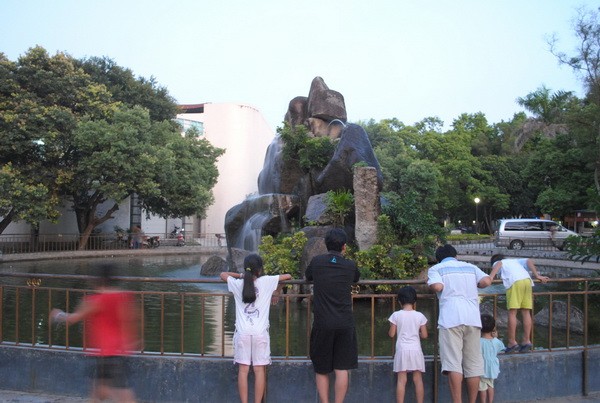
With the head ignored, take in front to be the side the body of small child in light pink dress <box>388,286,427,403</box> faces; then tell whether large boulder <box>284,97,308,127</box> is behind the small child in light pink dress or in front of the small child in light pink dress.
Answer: in front

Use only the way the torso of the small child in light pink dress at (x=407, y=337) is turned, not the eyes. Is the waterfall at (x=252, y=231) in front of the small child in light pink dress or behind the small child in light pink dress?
in front

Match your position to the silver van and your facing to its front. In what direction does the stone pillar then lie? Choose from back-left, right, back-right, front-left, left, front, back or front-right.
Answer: right

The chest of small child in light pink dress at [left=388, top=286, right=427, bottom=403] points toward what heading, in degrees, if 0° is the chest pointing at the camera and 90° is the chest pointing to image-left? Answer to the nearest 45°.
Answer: approximately 180°

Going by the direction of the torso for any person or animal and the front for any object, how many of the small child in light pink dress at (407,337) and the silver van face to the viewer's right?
1

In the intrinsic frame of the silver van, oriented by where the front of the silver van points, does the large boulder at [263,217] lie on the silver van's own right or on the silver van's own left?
on the silver van's own right

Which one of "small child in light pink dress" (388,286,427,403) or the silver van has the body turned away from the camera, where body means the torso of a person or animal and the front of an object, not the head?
the small child in light pink dress

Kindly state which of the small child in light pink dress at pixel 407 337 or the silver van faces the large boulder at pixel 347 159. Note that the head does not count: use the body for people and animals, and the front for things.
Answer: the small child in light pink dress

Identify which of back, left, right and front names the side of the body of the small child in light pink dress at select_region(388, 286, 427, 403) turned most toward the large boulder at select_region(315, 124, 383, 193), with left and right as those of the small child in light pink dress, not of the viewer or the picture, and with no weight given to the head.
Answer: front

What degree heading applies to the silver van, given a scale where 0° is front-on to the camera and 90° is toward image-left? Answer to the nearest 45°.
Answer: approximately 270°

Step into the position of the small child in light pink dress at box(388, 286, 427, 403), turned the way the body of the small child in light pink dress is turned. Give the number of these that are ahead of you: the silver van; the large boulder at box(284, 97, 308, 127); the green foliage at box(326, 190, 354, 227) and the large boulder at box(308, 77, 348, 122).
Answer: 4

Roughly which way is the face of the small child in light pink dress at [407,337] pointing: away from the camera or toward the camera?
away from the camera

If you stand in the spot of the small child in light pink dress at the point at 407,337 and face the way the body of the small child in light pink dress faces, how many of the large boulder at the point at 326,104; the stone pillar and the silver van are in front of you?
3

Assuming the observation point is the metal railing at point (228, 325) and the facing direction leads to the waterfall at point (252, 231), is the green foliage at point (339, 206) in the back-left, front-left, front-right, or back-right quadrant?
front-right

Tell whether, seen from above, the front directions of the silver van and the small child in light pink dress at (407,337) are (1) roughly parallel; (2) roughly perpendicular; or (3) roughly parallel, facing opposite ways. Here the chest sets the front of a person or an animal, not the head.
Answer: roughly perpendicular
